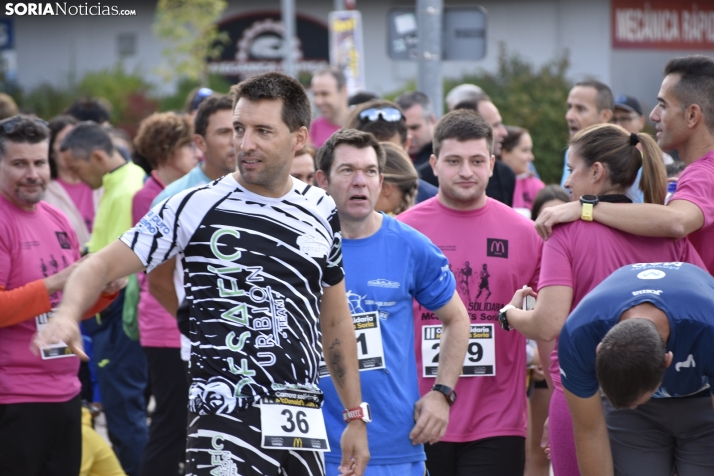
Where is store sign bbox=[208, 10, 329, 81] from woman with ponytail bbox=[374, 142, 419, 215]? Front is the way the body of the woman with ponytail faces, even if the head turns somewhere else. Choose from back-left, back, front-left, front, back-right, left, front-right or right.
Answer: right

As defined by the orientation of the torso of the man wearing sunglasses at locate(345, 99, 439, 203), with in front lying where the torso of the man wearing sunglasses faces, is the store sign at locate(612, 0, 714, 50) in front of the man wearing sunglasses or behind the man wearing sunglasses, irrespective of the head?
behind

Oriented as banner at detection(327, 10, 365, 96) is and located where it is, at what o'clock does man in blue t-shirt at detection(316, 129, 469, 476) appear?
The man in blue t-shirt is roughly at 12 o'clock from the banner.

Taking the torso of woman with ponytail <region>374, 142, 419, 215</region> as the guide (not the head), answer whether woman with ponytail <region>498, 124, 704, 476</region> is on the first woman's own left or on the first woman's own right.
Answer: on the first woman's own left

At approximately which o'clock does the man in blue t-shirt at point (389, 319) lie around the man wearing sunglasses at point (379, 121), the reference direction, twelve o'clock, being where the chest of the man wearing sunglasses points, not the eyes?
The man in blue t-shirt is roughly at 12 o'clock from the man wearing sunglasses.

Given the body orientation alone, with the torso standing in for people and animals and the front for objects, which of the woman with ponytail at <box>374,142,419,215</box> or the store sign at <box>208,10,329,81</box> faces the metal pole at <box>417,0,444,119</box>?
the store sign

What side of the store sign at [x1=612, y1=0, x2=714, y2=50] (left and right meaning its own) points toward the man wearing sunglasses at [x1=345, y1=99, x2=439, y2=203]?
front

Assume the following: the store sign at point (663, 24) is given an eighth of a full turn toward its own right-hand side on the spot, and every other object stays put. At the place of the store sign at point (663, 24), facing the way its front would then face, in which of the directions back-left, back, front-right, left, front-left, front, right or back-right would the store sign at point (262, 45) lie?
front-right

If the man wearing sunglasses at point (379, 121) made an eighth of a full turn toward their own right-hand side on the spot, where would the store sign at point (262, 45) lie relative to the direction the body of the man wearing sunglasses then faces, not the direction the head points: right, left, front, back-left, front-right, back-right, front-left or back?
back-right

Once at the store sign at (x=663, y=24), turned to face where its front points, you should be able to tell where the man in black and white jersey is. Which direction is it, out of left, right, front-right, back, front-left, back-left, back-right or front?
front

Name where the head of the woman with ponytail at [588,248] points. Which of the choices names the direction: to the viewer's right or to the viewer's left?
to the viewer's left

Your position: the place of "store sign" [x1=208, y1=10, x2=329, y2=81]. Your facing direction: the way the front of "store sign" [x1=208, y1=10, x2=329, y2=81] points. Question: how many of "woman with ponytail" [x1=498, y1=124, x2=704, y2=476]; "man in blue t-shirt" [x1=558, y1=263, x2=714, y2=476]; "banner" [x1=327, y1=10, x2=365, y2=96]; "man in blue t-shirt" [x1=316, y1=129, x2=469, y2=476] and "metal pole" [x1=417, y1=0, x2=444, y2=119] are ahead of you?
5

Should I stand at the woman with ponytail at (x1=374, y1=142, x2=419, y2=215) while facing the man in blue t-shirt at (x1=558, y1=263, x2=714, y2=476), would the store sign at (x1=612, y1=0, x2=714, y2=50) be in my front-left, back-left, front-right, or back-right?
back-left

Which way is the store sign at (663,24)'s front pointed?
toward the camera

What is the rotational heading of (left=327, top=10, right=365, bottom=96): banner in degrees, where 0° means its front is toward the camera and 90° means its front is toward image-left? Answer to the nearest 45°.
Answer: approximately 0°

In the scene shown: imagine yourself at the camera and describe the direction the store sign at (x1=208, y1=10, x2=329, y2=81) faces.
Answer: facing the viewer
